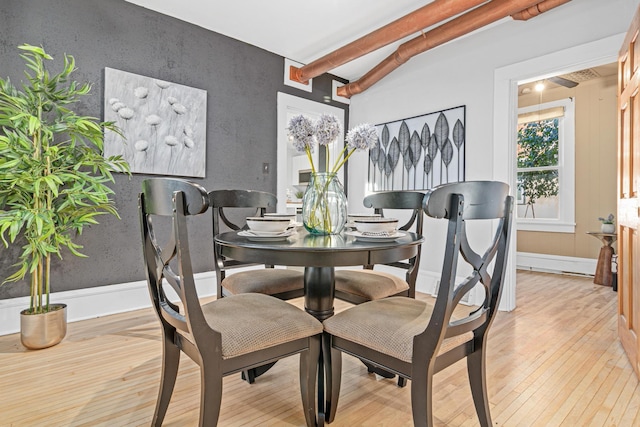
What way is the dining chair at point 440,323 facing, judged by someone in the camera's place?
facing away from the viewer and to the left of the viewer

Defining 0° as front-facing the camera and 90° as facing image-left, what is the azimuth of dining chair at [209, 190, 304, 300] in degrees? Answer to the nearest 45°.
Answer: approximately 315°

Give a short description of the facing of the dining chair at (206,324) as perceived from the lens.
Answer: facing away from the viewer and to the right of the viewer

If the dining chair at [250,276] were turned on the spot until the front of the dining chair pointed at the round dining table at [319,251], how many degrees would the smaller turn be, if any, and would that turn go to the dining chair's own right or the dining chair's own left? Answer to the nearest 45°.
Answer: approximately 45° to the dining chair's own right

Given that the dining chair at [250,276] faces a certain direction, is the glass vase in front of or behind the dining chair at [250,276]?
in front

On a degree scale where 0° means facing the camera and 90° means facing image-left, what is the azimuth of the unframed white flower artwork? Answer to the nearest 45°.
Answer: approximately 315°

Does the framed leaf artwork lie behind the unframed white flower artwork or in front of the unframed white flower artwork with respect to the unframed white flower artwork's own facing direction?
in front

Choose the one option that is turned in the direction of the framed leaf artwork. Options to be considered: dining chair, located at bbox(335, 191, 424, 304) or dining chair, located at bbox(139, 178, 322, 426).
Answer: dining chair, located at bbox(139, 178, 322, 426)

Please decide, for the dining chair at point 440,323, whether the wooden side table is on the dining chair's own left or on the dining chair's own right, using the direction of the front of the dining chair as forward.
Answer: on the dining chair's own right

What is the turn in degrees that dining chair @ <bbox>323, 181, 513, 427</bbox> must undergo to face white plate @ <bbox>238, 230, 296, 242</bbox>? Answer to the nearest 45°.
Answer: approximately 45° to its left

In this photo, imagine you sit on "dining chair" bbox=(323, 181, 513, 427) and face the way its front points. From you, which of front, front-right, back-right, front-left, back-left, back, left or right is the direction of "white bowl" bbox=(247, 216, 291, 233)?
front-left

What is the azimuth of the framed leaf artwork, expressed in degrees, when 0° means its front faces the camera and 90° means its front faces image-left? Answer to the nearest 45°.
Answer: approximately 45°

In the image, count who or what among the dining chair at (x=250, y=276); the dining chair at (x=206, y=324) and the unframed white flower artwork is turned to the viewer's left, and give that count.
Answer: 0

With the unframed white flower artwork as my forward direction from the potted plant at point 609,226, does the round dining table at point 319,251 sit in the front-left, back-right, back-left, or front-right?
front-left

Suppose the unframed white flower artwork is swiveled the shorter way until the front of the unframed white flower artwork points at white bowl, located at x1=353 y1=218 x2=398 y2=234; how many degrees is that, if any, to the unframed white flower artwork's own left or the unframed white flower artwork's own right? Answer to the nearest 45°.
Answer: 0° — it already faces it

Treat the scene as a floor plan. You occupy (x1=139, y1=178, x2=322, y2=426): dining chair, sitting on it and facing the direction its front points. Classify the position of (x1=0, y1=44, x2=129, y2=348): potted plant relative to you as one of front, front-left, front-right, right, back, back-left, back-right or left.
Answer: left

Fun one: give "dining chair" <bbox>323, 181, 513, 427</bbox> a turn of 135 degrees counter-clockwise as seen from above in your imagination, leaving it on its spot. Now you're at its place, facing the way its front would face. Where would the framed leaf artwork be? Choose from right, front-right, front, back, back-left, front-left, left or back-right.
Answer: back

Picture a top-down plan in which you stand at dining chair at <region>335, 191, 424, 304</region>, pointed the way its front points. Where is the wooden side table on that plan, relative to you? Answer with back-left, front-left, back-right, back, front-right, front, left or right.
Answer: back
